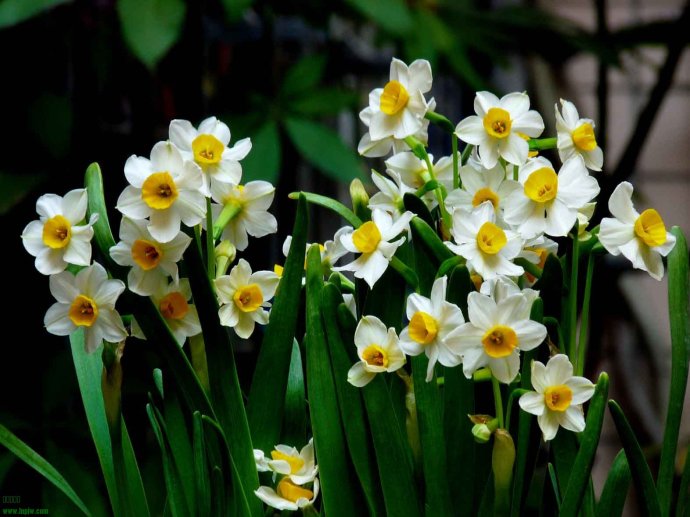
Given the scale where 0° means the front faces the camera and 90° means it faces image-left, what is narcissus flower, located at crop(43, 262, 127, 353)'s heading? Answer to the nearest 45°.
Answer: approximately 0°

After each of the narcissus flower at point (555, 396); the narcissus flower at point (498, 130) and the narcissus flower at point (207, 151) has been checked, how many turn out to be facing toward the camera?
3

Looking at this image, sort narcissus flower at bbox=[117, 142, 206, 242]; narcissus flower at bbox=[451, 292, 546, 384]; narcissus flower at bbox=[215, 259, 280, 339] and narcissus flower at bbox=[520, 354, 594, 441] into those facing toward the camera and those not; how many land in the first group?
4

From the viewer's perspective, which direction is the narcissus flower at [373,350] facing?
toward the camera

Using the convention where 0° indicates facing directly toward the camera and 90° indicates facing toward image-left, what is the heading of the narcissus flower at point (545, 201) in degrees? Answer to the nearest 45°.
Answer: approximately 45°

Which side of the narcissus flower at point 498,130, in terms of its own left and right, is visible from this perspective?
front

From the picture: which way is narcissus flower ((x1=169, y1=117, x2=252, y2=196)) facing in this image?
toward the camera
